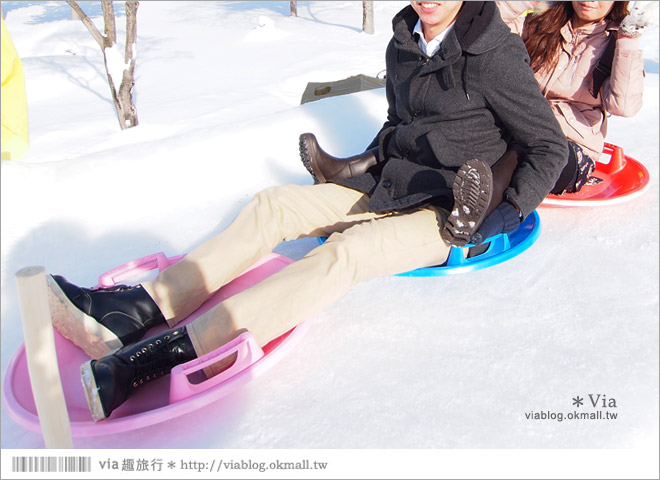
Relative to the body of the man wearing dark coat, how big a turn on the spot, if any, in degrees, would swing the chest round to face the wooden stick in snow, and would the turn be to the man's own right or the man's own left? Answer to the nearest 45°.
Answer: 0° — they already face it

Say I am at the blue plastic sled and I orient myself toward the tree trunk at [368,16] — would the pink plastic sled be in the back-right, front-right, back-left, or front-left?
back-left

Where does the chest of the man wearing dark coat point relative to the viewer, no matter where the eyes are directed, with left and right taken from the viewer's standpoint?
facing the viewer and to the left of the viewer

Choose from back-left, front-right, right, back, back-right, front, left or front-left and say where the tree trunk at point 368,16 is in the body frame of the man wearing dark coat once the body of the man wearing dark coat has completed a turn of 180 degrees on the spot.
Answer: front-left

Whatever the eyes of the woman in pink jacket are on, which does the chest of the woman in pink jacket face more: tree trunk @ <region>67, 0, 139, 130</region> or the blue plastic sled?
the blue plastic sled

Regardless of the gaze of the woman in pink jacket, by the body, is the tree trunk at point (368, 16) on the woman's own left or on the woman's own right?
on the woman's own right

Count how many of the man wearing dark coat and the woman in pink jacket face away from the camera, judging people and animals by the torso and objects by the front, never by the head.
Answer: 0

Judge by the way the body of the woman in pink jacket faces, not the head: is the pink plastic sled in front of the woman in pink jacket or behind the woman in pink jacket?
in front

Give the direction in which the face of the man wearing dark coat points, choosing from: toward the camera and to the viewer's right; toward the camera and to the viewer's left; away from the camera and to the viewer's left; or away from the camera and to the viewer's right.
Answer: toward the camera and to the viewer's left

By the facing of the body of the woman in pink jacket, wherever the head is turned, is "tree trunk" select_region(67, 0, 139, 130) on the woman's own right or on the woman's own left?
on the woman's own right
